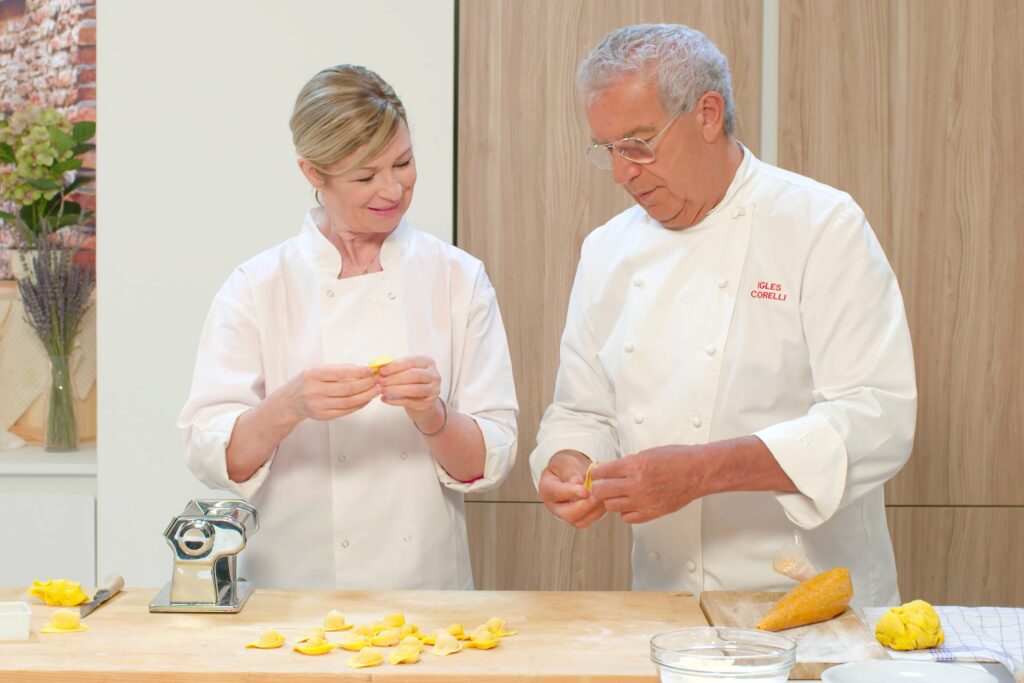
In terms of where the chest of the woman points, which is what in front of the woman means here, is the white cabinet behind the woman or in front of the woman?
behind

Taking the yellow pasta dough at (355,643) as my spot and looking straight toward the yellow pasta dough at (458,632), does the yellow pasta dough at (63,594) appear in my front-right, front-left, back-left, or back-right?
back-left

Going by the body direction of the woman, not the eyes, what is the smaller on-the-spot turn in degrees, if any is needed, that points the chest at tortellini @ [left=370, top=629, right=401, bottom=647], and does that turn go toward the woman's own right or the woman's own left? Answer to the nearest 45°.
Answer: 0° — they already face it

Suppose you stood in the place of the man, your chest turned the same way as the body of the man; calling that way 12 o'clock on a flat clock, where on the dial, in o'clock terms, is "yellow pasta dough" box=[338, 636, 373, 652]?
The yellow pasta dough is roughly at 12 o'clock from the man.

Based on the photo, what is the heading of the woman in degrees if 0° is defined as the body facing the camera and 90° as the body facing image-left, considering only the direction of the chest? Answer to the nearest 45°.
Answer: approximately 0°

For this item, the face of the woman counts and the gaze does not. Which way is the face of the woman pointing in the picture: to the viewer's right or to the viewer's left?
to the viewer's right

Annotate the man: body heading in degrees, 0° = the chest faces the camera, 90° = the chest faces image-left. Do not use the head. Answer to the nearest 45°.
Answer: approximately 45°
